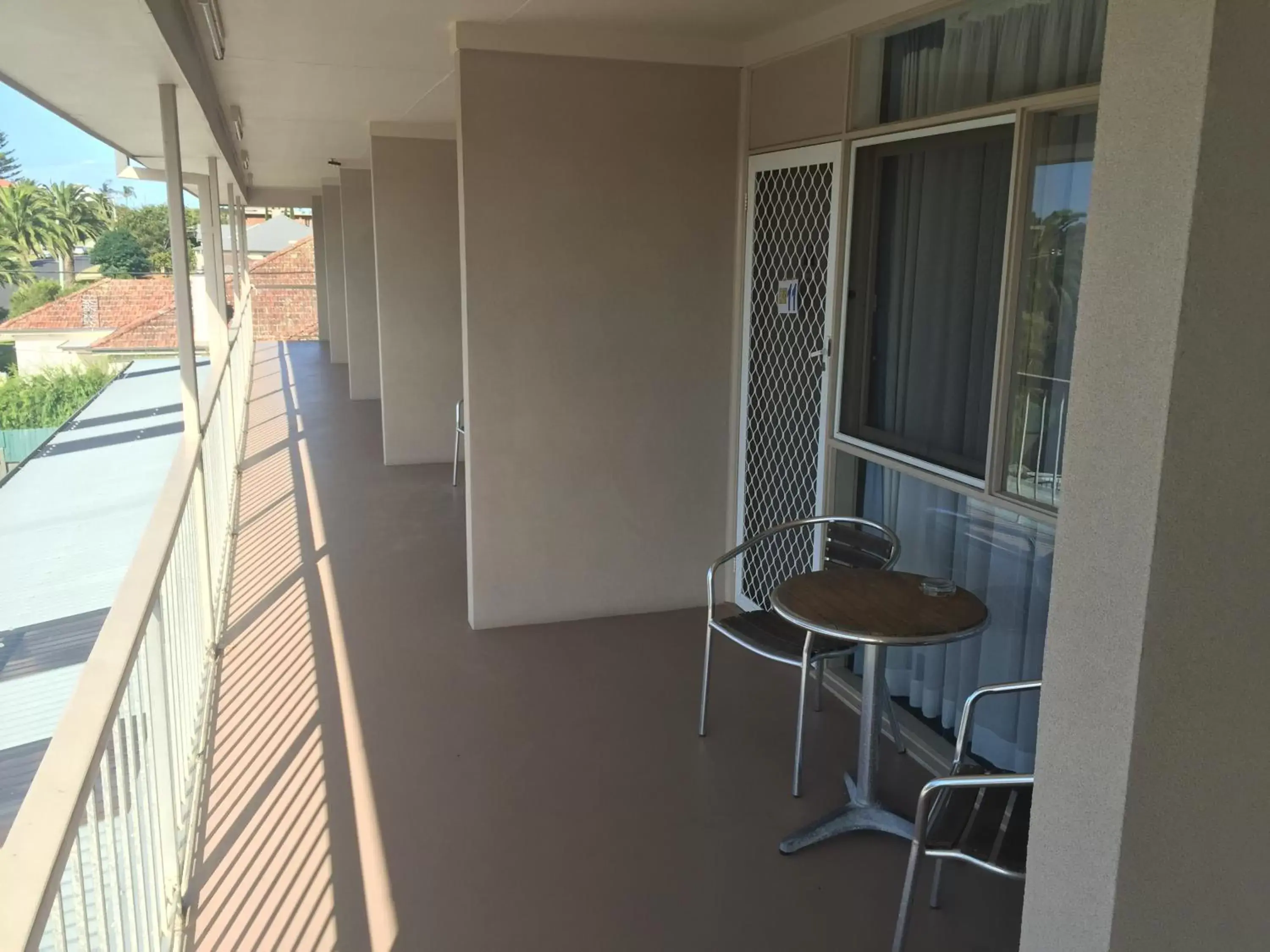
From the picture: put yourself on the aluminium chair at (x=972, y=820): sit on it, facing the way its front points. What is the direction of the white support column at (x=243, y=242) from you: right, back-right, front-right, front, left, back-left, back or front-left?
front-right

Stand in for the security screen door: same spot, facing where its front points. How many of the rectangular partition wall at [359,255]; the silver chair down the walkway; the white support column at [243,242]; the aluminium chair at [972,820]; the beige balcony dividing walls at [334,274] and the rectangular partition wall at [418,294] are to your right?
5

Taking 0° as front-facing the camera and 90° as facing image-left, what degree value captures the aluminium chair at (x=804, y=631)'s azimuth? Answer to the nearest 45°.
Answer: approximately 45°

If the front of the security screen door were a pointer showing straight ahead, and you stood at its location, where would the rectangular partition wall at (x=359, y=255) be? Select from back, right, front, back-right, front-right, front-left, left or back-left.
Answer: right

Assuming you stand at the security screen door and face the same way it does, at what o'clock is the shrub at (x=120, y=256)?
The shrub is roughly at 2 o'clock from the security screen door.

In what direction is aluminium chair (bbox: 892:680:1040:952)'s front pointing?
to the viewer's left

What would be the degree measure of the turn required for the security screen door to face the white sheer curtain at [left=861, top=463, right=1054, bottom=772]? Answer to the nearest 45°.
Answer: approximately 90° to its left

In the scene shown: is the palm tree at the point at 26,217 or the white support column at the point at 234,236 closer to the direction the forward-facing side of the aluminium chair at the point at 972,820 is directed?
the palm tree

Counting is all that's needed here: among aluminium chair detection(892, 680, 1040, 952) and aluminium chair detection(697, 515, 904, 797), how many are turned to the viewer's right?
0

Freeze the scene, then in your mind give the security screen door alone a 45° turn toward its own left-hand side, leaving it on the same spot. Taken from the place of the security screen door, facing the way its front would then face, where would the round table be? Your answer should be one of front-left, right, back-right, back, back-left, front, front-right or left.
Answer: front

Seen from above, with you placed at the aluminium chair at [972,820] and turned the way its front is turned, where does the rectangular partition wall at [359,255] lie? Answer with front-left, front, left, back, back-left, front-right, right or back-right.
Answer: front-right

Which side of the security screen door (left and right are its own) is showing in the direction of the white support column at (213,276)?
right

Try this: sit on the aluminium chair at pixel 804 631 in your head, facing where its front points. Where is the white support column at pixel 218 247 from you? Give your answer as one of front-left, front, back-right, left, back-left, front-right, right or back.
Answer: right
